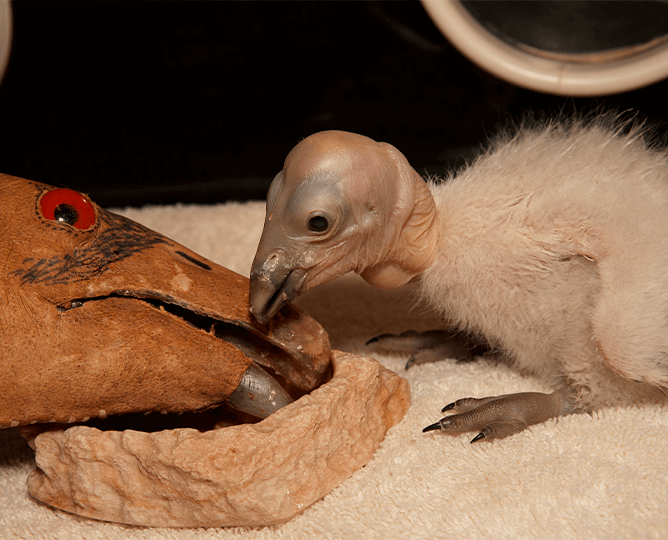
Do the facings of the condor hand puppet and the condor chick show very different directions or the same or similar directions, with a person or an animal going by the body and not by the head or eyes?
very different directions

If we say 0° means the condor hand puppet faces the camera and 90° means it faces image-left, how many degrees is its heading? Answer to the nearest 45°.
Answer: approximately 270°

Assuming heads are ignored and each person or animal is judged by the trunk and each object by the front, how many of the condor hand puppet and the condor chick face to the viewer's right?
1

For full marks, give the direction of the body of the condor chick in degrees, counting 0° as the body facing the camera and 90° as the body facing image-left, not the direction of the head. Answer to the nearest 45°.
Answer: approximately 90°
